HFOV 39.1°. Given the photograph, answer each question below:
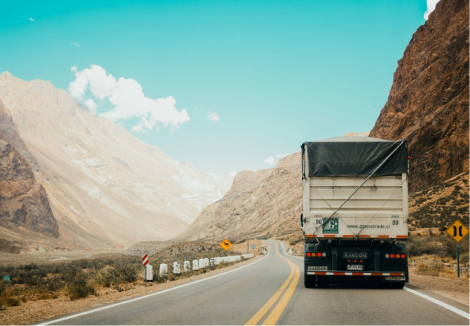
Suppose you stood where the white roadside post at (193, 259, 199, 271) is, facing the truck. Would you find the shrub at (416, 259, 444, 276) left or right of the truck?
left

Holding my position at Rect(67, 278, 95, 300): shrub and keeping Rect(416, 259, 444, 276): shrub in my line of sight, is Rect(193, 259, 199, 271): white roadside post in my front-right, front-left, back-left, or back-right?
front-left

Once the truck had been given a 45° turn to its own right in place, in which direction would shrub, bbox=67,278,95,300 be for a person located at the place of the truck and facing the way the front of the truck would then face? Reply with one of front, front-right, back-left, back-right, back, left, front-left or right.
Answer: back-left

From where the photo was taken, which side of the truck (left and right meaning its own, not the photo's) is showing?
back

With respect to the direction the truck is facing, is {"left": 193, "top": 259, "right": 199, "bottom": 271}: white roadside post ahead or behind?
ahead
